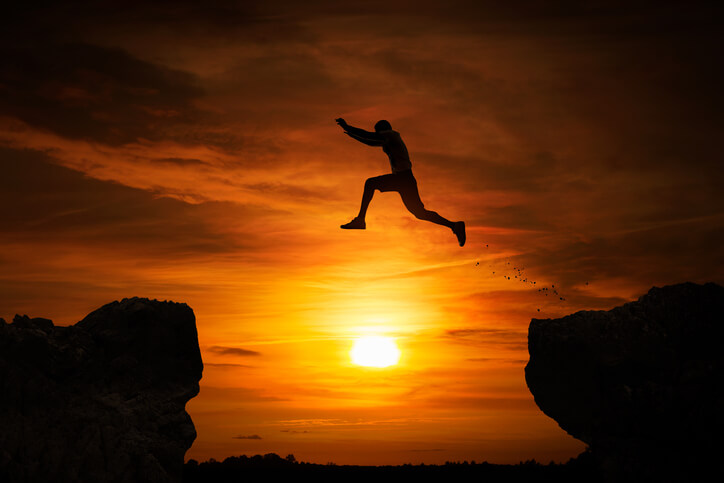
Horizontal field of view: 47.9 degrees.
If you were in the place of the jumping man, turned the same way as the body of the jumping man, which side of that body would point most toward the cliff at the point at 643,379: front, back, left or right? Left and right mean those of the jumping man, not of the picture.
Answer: back

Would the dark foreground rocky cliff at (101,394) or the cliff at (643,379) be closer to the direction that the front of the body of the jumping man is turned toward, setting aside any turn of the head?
the dark foreground rocky cliff

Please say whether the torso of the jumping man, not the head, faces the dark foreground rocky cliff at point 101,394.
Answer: yes

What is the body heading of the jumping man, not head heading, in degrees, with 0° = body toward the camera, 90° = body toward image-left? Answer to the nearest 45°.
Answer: approximately 90°
